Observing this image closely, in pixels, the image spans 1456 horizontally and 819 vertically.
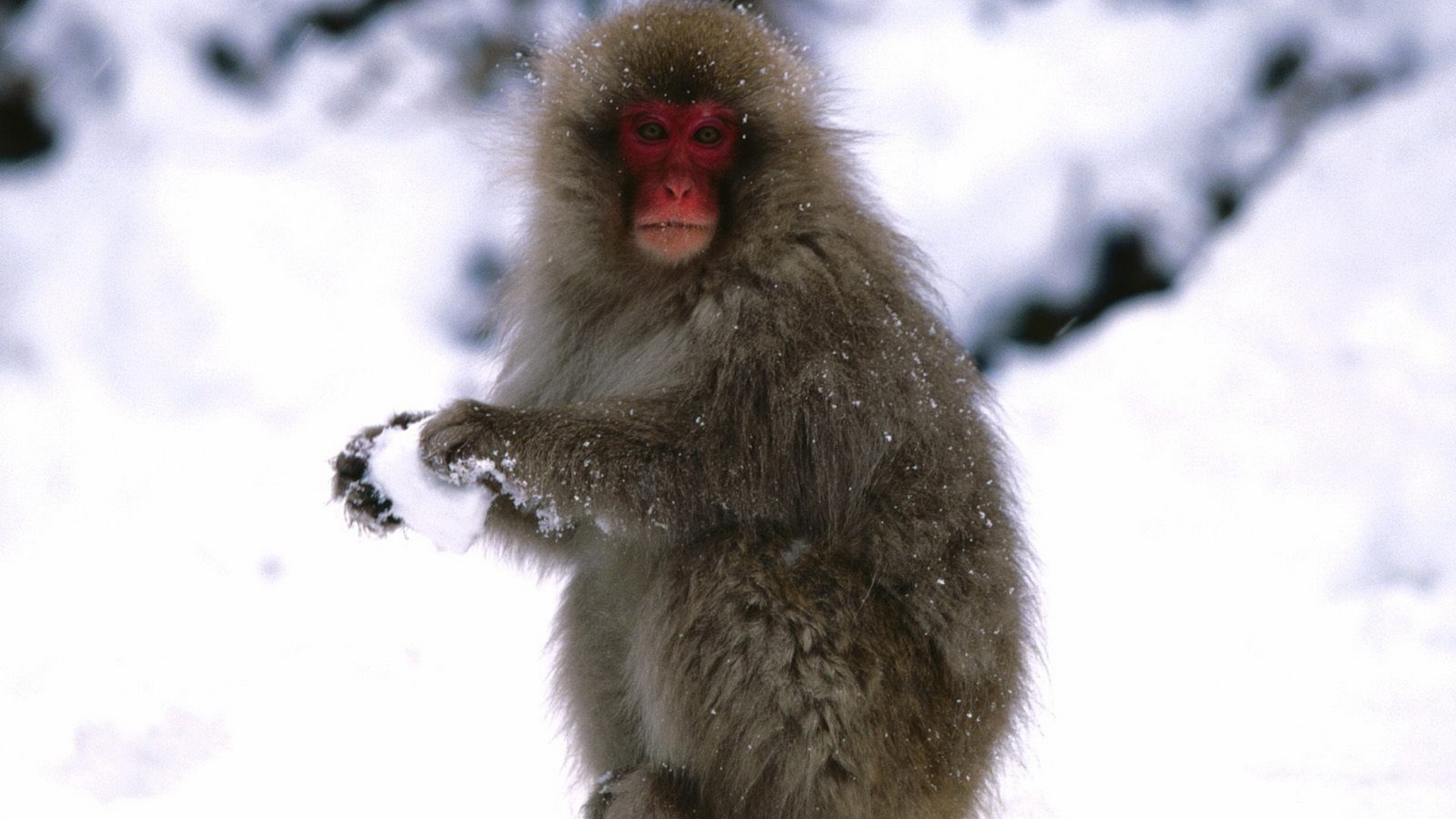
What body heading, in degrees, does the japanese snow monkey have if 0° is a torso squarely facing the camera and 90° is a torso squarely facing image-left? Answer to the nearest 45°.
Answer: approximately 45°
